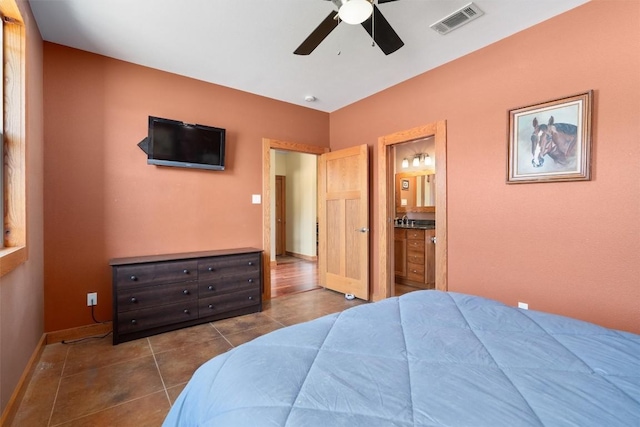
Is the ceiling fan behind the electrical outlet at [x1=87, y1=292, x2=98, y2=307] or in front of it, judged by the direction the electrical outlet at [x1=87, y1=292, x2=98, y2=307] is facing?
in front

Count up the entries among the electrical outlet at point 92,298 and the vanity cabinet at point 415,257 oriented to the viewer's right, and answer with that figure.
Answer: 0

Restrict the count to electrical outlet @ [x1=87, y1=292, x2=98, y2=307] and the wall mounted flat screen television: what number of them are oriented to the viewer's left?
0

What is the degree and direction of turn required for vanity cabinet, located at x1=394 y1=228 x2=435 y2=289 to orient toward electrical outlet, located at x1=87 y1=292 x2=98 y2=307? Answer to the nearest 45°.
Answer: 0° — it already faces it

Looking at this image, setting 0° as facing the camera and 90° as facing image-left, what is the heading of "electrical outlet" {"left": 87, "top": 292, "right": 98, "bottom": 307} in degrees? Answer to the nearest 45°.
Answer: approximately 0°

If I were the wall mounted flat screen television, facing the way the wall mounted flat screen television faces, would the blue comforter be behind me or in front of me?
in front

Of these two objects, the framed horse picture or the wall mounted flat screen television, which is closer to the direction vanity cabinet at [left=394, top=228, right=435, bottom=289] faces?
the wall mounted flat screen television

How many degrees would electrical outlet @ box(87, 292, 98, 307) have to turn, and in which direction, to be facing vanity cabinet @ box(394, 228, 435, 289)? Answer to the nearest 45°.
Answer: approximately 90° to its left

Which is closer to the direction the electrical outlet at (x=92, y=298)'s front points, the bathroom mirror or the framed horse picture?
the framed horse picture

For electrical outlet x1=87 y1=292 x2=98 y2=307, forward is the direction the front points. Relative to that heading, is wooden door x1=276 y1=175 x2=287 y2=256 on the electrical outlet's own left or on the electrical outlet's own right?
on the electrical outlet's own left

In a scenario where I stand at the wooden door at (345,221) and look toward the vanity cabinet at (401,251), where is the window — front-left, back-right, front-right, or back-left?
back-right

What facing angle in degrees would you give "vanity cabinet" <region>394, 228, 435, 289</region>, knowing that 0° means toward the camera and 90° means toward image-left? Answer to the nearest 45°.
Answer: approximately 45°
